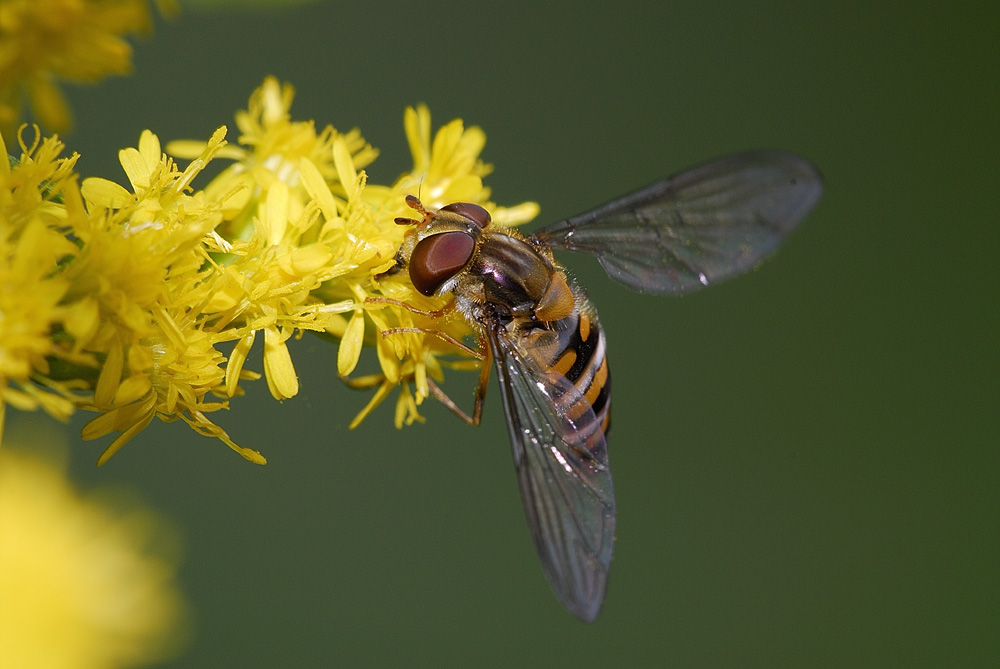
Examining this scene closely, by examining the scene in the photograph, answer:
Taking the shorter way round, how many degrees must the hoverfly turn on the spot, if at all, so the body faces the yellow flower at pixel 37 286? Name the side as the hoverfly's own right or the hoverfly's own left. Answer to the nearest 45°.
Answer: approximately 45° to the hoverfly's own left

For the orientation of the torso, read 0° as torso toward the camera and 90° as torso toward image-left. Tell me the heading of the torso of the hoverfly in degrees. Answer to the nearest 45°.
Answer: approximately 90°

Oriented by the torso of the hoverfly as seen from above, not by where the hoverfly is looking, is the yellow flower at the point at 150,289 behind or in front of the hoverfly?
in front

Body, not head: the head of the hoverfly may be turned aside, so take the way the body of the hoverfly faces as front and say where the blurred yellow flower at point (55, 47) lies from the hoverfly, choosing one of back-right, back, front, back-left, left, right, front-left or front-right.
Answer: front-left

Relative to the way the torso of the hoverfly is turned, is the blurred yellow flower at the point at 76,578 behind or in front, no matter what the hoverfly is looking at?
in front
